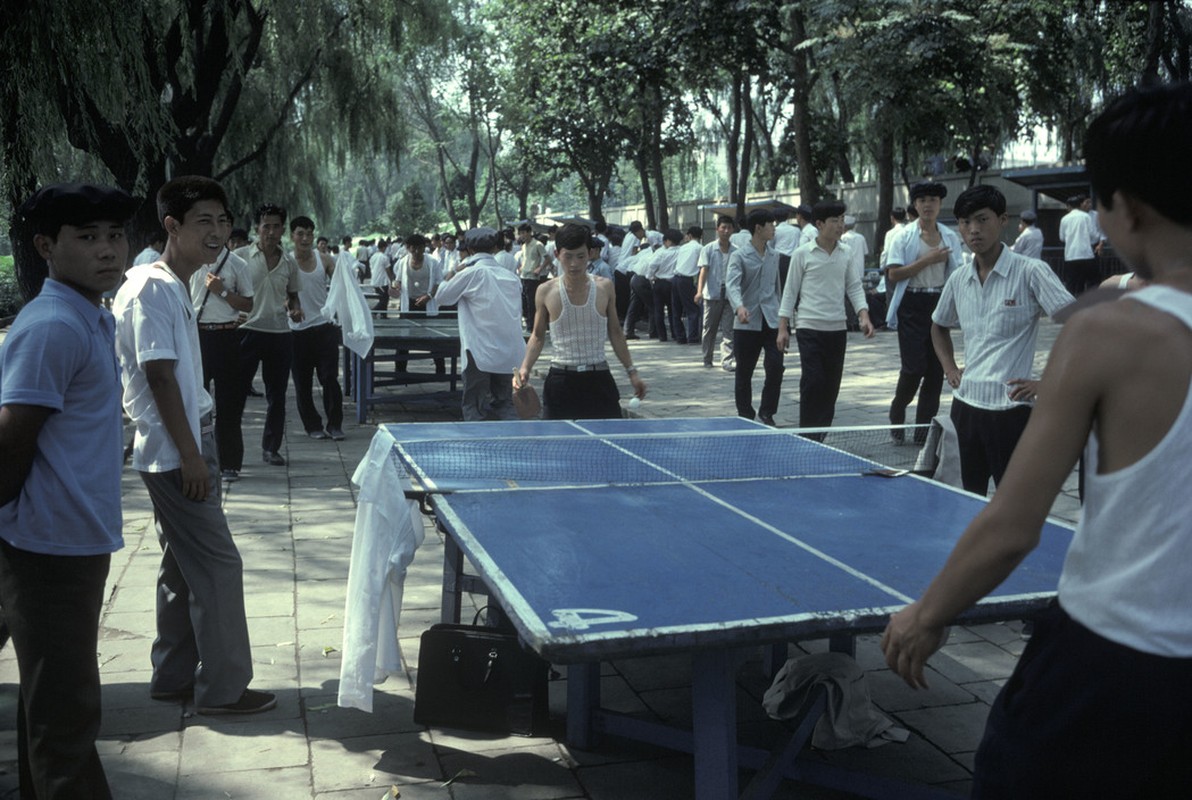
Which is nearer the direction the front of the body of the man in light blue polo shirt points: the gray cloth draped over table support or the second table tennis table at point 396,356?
the gray cloth draped over table support

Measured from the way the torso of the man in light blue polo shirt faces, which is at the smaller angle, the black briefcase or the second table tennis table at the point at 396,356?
the black briefcase

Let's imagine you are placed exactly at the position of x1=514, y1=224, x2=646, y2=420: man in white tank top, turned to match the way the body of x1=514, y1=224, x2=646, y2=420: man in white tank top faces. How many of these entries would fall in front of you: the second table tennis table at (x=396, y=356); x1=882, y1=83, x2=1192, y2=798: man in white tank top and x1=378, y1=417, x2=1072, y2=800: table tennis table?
2

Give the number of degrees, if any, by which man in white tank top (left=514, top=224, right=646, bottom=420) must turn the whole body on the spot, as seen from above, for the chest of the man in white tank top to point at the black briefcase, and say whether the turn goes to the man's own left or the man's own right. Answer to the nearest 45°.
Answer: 0° — they already face it

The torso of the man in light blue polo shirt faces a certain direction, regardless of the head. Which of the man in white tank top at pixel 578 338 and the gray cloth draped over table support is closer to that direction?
the gray cloth draped over table support

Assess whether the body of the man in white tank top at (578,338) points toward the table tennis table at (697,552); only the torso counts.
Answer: yes

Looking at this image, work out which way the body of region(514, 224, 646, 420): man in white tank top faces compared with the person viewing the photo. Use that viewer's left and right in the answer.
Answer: facing the viewer

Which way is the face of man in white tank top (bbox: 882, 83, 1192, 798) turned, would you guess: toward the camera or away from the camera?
away from the camera

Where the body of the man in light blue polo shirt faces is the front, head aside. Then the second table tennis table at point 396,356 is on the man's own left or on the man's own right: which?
on the man's own left

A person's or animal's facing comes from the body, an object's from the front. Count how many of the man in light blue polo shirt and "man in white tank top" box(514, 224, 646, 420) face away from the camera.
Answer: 0

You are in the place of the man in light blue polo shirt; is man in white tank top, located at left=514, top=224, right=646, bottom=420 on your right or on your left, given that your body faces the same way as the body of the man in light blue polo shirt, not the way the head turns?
on your left

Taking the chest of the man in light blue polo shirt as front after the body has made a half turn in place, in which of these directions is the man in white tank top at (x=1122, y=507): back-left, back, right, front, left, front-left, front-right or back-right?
back

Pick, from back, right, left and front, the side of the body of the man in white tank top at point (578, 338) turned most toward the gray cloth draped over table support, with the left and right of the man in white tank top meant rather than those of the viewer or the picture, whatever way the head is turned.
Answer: front

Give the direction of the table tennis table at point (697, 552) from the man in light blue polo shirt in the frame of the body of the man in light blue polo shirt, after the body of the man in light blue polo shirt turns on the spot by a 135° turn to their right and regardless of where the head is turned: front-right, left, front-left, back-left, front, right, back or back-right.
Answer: back
